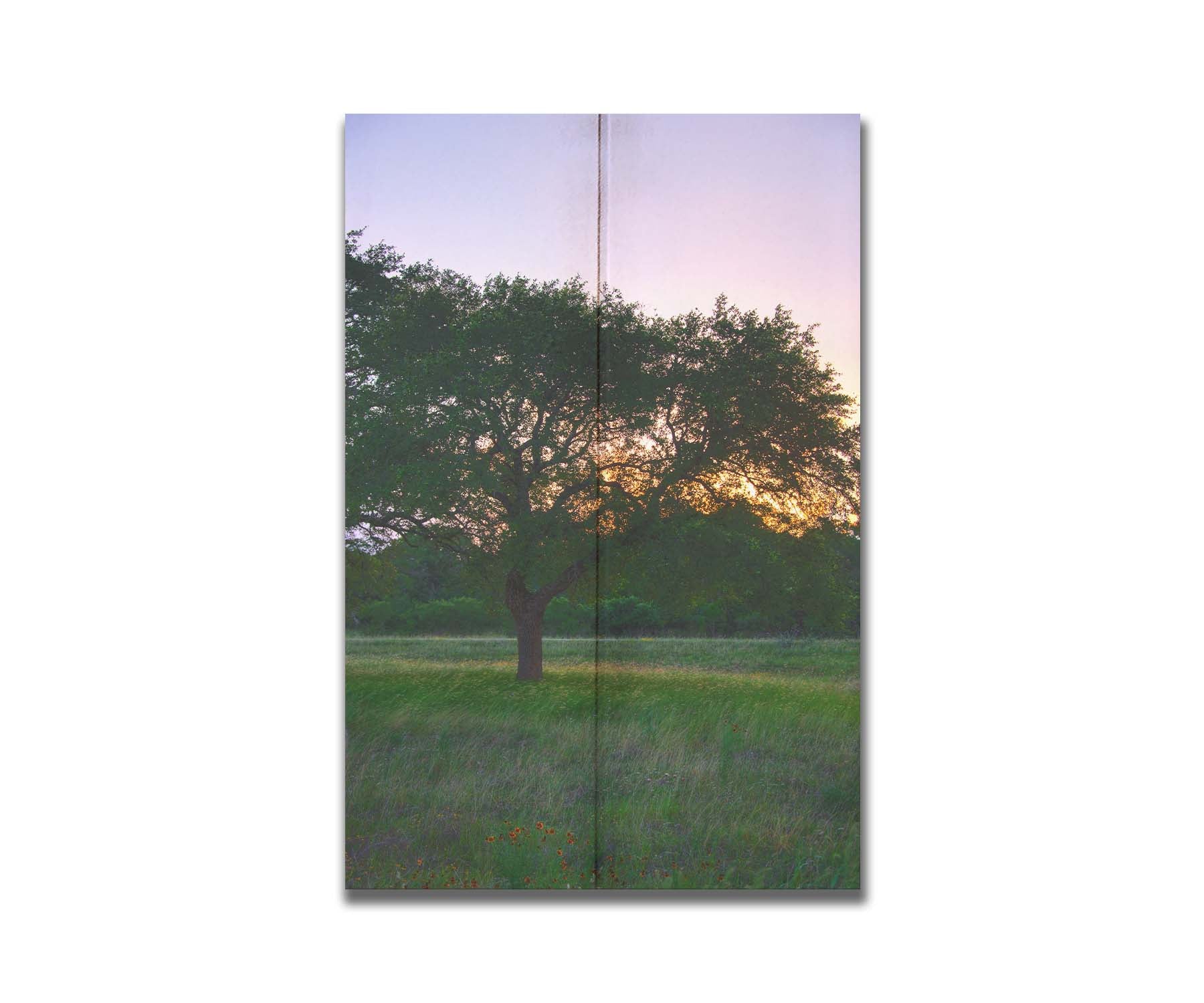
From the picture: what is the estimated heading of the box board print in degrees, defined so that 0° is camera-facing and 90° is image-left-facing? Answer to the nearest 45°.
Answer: approximately 0°
